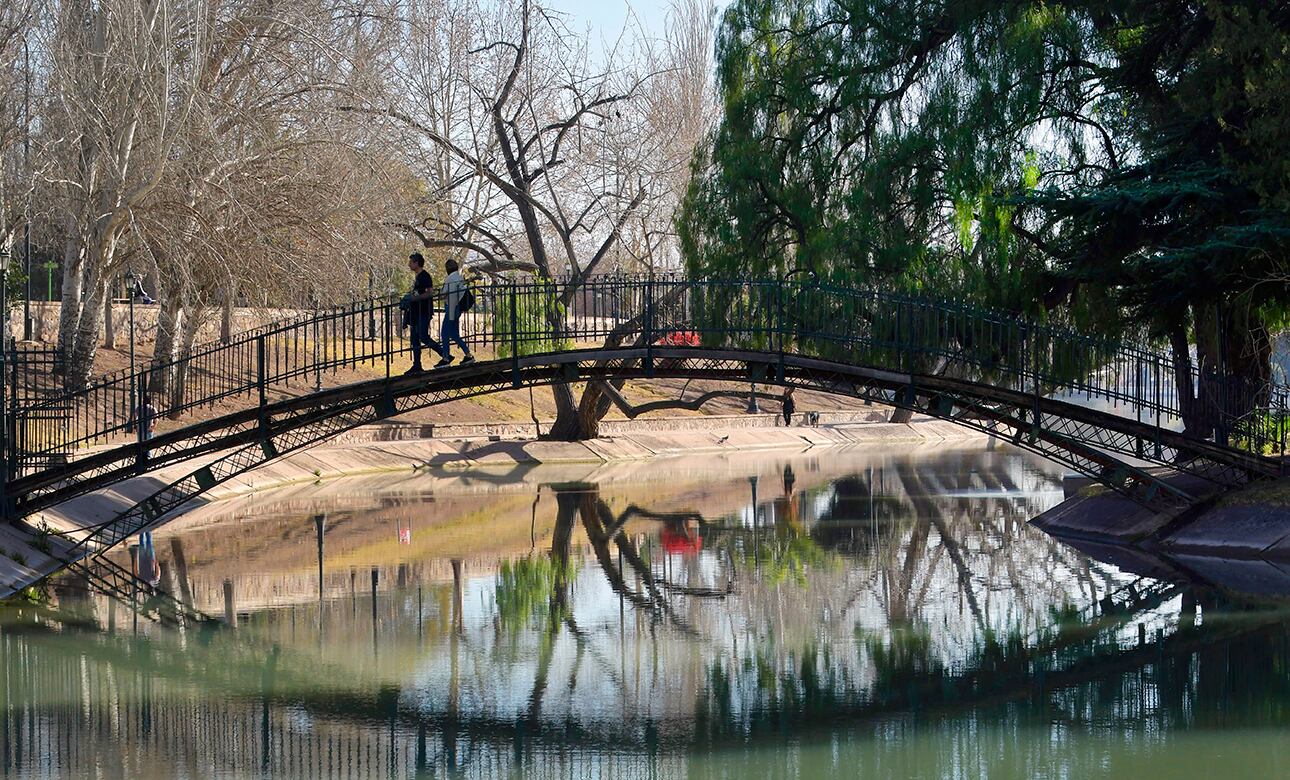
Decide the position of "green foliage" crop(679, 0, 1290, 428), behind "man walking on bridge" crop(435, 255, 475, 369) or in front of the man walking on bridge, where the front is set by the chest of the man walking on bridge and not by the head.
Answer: behind

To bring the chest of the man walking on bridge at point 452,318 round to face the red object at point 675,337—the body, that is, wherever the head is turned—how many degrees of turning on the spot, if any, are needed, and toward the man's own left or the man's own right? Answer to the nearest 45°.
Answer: approximately 135° to the man's own right

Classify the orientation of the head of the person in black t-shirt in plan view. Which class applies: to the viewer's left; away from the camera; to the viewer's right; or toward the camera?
to the viewer's left

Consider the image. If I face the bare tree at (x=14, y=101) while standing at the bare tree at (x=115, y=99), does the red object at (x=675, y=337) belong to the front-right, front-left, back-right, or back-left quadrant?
back-right

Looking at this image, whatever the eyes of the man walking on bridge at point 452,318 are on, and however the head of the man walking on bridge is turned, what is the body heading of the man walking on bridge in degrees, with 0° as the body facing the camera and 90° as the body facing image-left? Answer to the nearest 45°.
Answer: approximately 90°

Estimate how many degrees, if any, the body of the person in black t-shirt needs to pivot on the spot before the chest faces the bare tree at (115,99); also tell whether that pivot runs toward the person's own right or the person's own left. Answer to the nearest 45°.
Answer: approximately 45° to the person's own right

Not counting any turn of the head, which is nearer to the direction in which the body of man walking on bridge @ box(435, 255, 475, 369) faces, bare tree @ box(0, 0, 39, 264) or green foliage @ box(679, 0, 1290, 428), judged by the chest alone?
the bare tree

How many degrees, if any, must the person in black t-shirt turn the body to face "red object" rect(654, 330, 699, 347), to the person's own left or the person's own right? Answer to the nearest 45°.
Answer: approximately 135° to the person's own right

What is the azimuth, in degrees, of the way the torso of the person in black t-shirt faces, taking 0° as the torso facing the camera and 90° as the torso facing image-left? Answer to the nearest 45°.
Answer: approximately 90°
